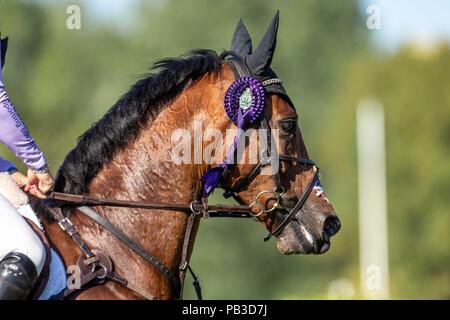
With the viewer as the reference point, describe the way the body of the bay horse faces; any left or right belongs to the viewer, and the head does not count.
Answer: facing to the right of the viewer
